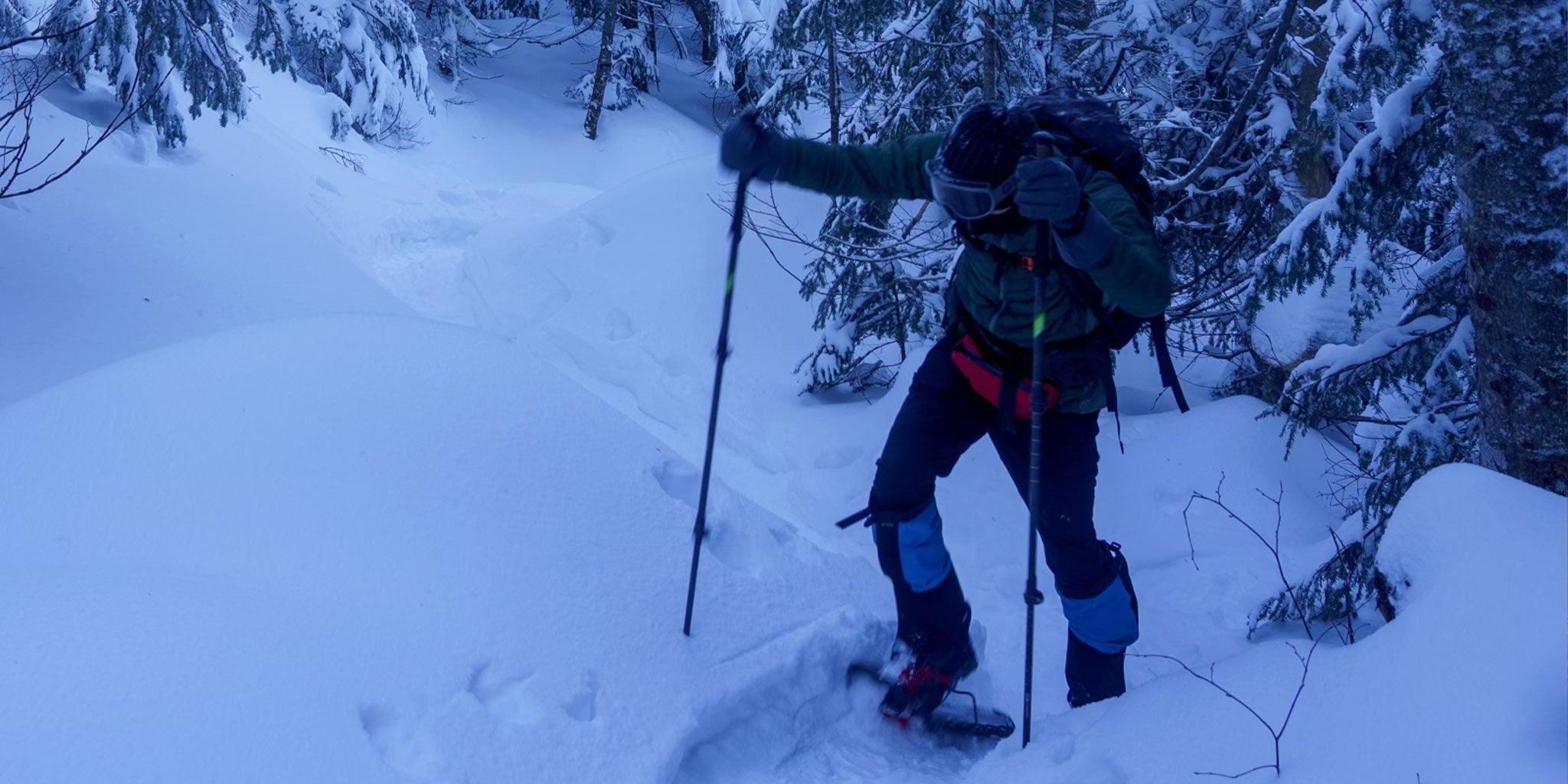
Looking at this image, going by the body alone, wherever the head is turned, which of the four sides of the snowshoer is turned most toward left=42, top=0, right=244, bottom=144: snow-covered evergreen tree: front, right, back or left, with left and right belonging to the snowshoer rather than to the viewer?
right

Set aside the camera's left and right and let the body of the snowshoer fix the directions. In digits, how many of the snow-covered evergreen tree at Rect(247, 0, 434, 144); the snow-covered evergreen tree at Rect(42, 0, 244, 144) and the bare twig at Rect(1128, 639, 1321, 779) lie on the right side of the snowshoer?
2

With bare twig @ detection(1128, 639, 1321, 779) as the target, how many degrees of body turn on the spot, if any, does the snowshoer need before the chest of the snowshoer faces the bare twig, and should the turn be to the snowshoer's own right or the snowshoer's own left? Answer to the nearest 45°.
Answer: approximately 90° to the snowshoer's own left

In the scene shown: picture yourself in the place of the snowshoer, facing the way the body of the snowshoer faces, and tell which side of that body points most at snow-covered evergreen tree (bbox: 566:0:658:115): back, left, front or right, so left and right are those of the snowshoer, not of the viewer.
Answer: right

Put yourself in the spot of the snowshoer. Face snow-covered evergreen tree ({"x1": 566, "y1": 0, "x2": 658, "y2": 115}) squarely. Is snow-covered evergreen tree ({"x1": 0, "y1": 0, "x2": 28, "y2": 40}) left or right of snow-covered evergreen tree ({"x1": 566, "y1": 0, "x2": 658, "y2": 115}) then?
left

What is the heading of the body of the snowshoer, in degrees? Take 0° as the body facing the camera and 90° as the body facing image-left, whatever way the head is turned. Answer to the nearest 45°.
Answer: approximately 45°

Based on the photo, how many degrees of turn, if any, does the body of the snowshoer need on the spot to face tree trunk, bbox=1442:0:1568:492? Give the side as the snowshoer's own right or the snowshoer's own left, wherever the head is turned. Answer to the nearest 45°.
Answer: approximately 135° to the snowshoer's own left

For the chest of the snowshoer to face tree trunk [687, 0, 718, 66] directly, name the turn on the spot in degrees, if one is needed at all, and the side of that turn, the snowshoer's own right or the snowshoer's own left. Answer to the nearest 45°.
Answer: approximately 135° to the snowshoer's own right

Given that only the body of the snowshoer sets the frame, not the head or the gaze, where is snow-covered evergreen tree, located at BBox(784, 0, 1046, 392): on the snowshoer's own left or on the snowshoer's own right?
on the snowshoer's own right

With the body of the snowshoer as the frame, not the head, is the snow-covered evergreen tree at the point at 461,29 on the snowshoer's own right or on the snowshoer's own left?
on the snowshoer's own right
